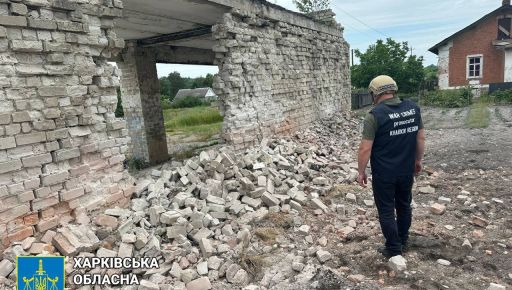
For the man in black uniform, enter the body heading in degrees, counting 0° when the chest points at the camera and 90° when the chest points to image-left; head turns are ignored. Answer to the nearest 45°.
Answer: approximately 135°

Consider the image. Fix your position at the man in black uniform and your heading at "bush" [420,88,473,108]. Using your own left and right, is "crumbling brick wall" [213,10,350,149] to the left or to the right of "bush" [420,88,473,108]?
left

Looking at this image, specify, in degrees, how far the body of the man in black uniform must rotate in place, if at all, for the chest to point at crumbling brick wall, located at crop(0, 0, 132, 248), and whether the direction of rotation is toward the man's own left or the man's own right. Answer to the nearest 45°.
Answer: approximately 45° to the man's own left

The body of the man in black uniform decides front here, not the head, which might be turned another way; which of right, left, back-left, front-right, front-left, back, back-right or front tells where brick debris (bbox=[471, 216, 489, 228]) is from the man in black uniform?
right

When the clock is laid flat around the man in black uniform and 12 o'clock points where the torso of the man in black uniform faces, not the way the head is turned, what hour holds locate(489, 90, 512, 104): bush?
The bush is roughly at 2 o'clock from the man in black uniform.

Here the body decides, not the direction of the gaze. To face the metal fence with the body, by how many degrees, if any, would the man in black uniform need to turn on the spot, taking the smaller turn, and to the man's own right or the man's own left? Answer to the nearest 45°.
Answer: approximately 45° to the man's own right

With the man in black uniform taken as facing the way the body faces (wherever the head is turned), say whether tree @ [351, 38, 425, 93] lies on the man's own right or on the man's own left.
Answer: on the man's own right

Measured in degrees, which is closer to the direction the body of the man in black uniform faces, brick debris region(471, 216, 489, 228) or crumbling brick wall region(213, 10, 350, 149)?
the crumbling brick wall
